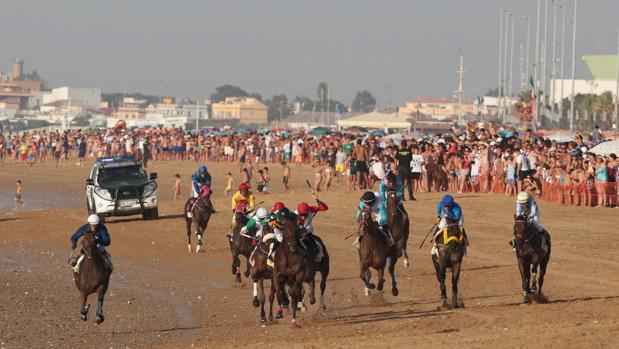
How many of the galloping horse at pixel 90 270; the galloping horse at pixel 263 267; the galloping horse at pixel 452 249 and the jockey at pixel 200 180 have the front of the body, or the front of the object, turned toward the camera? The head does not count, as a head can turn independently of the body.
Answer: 4

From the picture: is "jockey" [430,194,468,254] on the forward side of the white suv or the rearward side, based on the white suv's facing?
on the forward side

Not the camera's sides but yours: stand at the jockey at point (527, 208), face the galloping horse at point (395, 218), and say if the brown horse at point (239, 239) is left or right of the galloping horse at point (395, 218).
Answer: left

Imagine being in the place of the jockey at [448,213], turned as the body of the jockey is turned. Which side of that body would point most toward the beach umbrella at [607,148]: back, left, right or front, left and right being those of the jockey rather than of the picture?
back

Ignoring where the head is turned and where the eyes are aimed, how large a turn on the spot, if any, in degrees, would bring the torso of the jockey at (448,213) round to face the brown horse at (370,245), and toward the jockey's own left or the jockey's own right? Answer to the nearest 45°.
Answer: approximately 90° to the jockey's own right

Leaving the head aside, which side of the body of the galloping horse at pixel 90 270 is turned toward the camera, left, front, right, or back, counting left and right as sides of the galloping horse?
front

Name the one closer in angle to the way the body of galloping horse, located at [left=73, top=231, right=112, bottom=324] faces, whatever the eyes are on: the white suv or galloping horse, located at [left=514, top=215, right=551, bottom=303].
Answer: the galloping horse

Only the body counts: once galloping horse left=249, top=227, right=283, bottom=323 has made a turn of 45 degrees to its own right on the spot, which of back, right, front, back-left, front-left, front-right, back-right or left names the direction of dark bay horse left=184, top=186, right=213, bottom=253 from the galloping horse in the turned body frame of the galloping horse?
back-right

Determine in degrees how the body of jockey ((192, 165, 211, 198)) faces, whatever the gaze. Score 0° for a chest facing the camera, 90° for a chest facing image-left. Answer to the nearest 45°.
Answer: approximately 0°

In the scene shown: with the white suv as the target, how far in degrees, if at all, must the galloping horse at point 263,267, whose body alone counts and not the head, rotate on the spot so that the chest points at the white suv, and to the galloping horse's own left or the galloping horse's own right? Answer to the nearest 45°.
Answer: approximately 180°

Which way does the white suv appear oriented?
toward the camera

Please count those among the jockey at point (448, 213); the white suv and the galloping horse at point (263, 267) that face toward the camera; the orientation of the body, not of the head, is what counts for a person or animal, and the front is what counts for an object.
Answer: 3

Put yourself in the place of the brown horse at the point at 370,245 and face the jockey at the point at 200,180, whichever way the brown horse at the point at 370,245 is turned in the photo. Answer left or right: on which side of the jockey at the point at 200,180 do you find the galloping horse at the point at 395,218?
right

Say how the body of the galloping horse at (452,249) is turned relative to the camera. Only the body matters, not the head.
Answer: toward the camera

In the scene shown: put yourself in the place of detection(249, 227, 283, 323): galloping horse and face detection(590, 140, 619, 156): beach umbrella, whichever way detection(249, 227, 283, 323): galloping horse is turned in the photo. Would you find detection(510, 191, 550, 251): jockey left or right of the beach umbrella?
right

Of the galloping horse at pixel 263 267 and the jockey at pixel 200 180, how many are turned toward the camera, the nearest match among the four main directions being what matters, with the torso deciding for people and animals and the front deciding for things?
2
